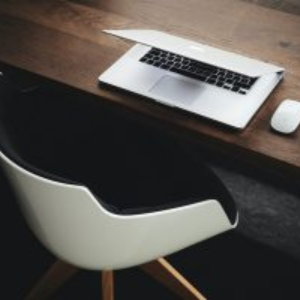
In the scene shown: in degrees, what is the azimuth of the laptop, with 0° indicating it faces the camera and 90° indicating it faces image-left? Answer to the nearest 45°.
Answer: approximately 45°

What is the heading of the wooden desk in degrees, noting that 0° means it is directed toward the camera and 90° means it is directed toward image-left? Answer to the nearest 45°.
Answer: approximately 45°
